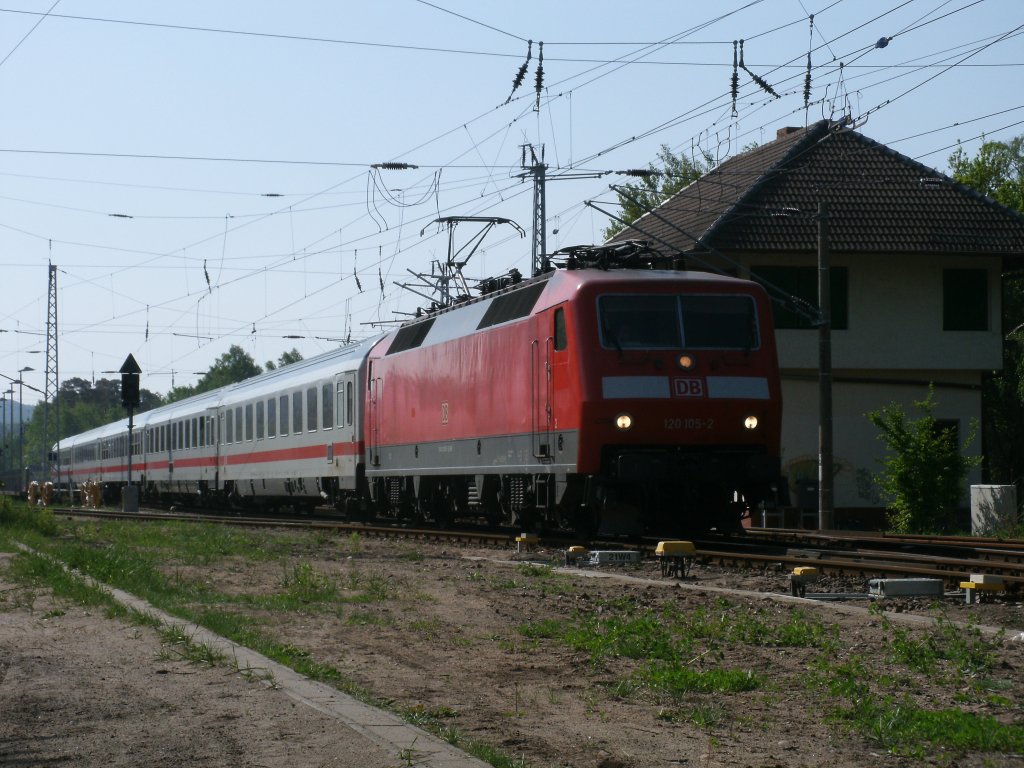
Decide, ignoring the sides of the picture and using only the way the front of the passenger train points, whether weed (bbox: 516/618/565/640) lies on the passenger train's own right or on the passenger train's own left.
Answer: on the passenger train's own right

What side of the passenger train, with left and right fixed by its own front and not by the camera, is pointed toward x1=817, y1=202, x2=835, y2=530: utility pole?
front

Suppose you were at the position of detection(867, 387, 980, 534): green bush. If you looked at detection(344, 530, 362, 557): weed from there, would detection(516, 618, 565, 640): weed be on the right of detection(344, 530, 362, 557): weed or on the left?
left

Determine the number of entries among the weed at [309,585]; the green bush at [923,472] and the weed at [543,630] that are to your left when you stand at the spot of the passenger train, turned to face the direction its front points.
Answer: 1

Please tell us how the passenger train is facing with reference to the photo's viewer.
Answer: facing the viewer and to the right of the viewer

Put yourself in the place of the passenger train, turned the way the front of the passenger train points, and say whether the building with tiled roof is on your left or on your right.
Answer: on your left

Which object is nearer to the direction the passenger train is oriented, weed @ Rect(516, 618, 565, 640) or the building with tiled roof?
the weed

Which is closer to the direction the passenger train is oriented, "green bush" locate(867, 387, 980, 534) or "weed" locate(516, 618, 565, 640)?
the weed

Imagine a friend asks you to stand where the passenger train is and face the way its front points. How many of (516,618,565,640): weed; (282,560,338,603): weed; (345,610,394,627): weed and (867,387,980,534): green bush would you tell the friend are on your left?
1

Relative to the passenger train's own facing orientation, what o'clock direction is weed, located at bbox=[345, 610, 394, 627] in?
The weed is roughly at 2 o'clock from the passenger train.
